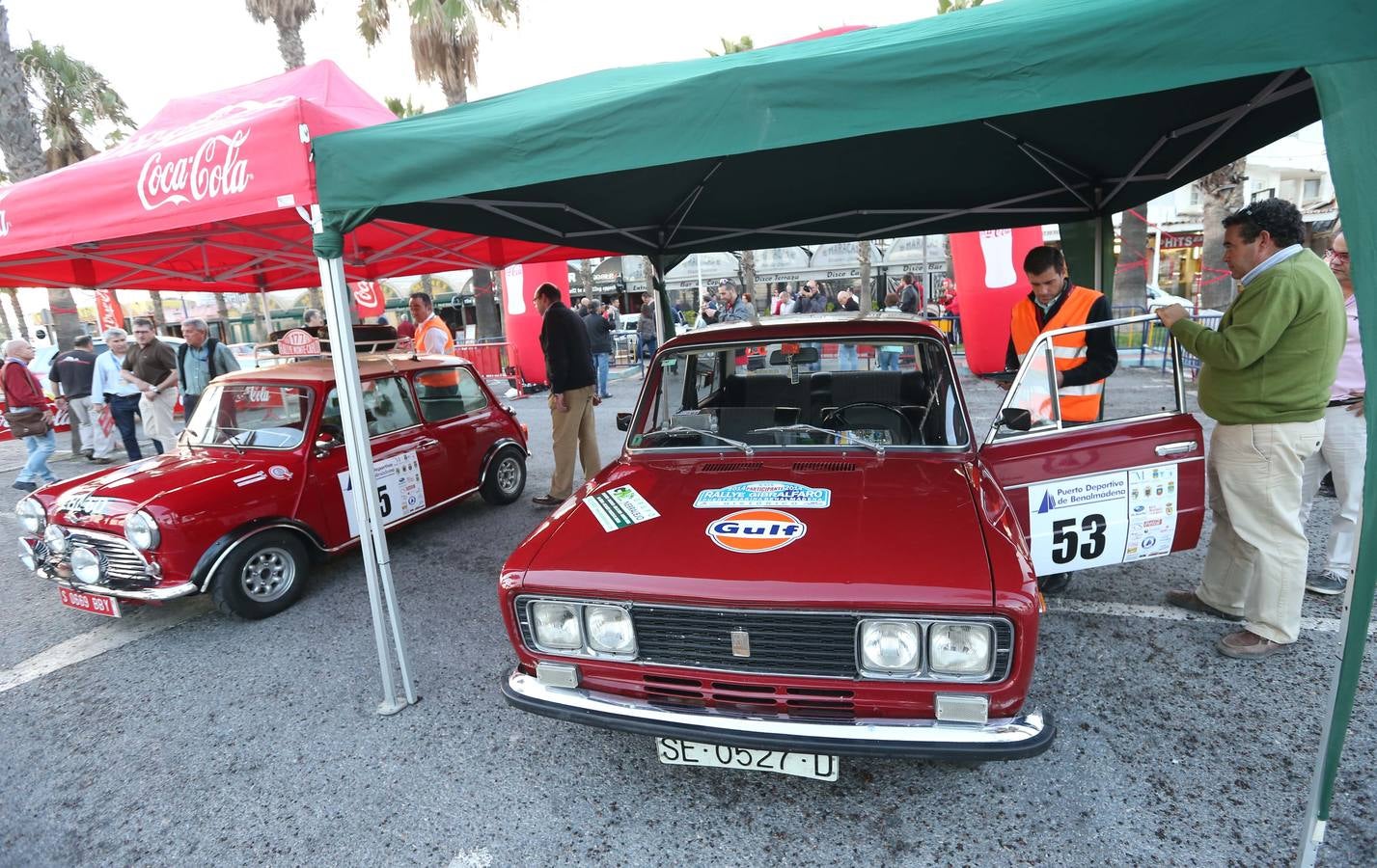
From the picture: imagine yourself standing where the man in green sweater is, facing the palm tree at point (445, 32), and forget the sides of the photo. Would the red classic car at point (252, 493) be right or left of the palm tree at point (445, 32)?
left

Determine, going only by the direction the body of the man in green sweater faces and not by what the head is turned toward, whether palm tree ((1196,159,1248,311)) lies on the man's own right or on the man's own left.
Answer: on the man's own right

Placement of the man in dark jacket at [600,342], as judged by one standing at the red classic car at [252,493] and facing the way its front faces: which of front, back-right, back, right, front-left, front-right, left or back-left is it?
back

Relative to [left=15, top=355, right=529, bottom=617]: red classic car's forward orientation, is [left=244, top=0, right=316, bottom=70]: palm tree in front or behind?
behind

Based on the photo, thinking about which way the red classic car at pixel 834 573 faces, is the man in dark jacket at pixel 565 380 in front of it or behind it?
behind

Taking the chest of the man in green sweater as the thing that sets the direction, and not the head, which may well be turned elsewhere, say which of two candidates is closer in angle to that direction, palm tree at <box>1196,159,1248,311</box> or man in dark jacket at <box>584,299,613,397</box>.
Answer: the man in dark jacket

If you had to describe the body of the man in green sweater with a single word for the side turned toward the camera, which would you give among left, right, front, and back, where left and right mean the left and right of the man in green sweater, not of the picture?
left

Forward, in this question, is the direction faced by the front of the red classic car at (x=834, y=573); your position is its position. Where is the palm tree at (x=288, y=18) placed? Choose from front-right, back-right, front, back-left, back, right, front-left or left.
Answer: back-right

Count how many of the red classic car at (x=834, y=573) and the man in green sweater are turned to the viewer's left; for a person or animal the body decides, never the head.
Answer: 1

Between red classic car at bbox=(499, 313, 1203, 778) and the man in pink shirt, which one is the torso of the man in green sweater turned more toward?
the red classic car
